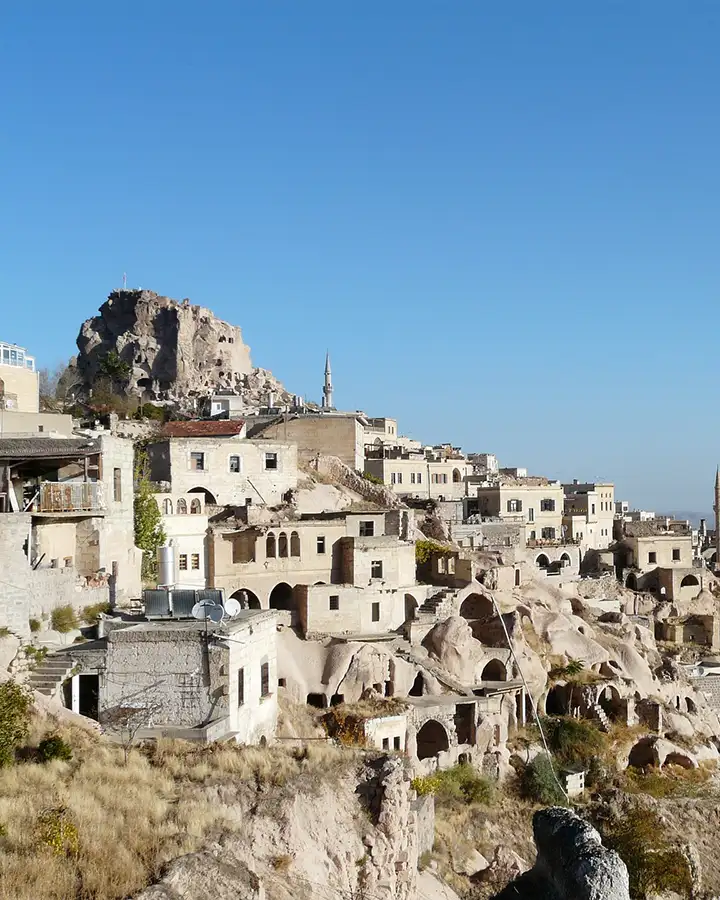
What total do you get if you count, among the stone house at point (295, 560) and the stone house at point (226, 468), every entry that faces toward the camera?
2

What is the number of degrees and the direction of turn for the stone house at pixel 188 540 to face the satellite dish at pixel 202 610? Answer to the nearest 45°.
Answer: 0° — it already faces it

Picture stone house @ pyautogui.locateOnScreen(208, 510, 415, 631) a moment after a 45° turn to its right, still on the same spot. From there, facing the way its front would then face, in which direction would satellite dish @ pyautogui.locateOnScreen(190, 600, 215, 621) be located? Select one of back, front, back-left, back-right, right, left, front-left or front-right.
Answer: front-left

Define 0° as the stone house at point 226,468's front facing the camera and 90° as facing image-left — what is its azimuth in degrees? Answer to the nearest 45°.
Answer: approximately 0°

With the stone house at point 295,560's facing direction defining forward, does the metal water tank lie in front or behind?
in front

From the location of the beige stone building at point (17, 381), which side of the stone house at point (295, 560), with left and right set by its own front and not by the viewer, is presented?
right

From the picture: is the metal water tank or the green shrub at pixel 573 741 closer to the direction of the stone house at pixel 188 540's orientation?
the metal water tank

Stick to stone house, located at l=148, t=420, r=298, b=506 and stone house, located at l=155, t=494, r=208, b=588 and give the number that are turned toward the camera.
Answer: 2

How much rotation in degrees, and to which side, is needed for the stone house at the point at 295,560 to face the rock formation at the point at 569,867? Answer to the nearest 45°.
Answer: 0° — it already faces it

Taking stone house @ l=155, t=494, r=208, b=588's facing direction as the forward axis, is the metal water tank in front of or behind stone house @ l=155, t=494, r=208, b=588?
in front

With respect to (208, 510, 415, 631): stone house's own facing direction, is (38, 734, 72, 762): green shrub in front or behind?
in front

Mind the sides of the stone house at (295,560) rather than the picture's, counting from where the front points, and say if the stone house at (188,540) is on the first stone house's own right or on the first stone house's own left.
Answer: on the first stone house's own right
